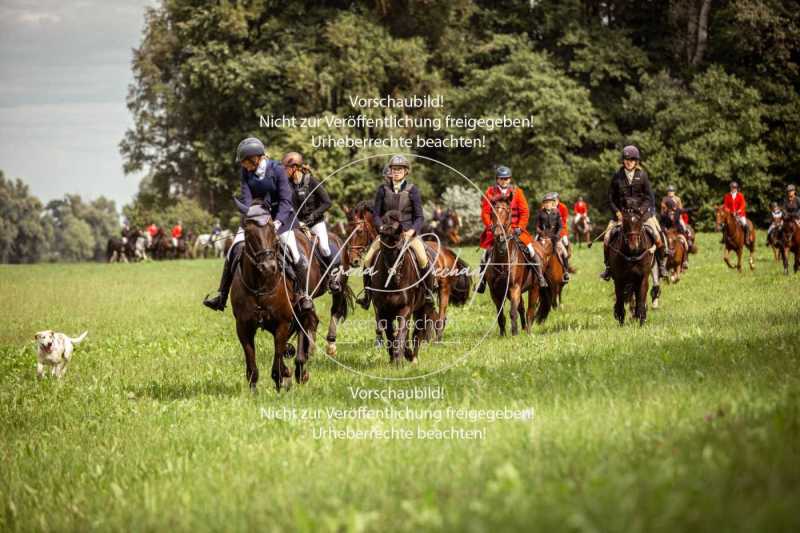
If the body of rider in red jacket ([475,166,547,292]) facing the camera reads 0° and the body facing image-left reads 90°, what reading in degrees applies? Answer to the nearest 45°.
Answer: approximately 0°

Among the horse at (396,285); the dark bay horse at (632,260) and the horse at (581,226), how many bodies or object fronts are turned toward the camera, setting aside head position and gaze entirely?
3

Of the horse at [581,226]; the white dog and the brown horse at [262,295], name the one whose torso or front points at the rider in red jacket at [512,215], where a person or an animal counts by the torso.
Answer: the horse

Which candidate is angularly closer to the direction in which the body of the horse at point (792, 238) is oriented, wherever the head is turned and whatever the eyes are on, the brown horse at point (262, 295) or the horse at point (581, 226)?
the brown horse

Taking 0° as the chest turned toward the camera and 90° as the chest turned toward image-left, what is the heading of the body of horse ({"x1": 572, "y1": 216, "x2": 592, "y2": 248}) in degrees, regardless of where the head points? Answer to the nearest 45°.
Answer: approximately 0°

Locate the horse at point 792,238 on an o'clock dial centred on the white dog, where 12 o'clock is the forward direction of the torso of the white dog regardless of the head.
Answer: The horse is roughly at 7 o'clock from the white dog.

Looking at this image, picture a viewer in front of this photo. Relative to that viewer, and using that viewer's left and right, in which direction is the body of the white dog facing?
facing the viewer and to the left of the viewer

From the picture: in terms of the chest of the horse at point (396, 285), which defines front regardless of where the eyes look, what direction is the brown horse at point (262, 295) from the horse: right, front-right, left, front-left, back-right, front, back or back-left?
front-right

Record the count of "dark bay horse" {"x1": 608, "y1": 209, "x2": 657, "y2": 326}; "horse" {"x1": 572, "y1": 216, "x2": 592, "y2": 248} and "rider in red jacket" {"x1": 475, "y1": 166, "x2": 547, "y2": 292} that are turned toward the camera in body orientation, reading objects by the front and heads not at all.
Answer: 3

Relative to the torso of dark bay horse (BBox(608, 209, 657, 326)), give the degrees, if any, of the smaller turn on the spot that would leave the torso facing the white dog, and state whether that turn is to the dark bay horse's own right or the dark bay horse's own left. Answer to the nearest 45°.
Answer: approximately 45° to the dark bay horse's own right

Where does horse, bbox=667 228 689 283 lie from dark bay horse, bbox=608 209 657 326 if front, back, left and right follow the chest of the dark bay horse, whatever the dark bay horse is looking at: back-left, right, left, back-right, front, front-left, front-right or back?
back

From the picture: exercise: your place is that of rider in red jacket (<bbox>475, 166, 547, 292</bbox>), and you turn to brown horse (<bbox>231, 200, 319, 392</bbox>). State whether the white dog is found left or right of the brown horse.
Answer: right

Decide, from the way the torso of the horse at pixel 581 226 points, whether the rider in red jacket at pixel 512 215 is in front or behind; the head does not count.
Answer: in front

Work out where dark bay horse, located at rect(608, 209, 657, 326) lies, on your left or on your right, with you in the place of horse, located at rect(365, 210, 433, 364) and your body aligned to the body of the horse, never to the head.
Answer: on your left
